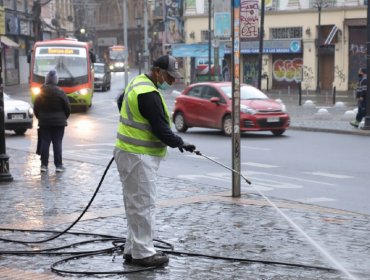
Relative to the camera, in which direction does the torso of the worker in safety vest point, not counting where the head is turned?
to the viewer's right

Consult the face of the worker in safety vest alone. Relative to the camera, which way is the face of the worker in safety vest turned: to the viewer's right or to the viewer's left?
to the viewer's right

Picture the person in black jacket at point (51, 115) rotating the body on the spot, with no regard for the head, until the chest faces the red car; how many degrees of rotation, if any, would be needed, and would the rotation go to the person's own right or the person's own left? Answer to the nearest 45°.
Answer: approximately 45° to the person's own right

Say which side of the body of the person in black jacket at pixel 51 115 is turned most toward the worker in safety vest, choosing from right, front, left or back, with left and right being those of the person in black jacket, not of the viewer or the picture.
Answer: back

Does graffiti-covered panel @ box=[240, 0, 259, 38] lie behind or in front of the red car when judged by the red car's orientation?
in front

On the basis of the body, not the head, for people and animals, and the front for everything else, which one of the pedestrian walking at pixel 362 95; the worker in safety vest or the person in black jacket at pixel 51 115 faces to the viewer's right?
the worker in safety vest

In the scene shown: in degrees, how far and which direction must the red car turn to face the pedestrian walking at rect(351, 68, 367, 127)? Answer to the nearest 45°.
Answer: approximately 45° to its left

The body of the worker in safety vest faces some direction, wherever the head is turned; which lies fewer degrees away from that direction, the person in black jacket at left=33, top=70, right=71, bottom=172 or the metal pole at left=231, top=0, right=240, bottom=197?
the metal pole

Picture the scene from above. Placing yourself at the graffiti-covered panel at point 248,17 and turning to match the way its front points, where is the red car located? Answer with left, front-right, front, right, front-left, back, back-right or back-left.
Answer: front

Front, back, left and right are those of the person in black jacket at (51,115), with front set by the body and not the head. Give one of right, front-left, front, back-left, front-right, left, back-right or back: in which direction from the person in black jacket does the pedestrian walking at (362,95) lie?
front-right
